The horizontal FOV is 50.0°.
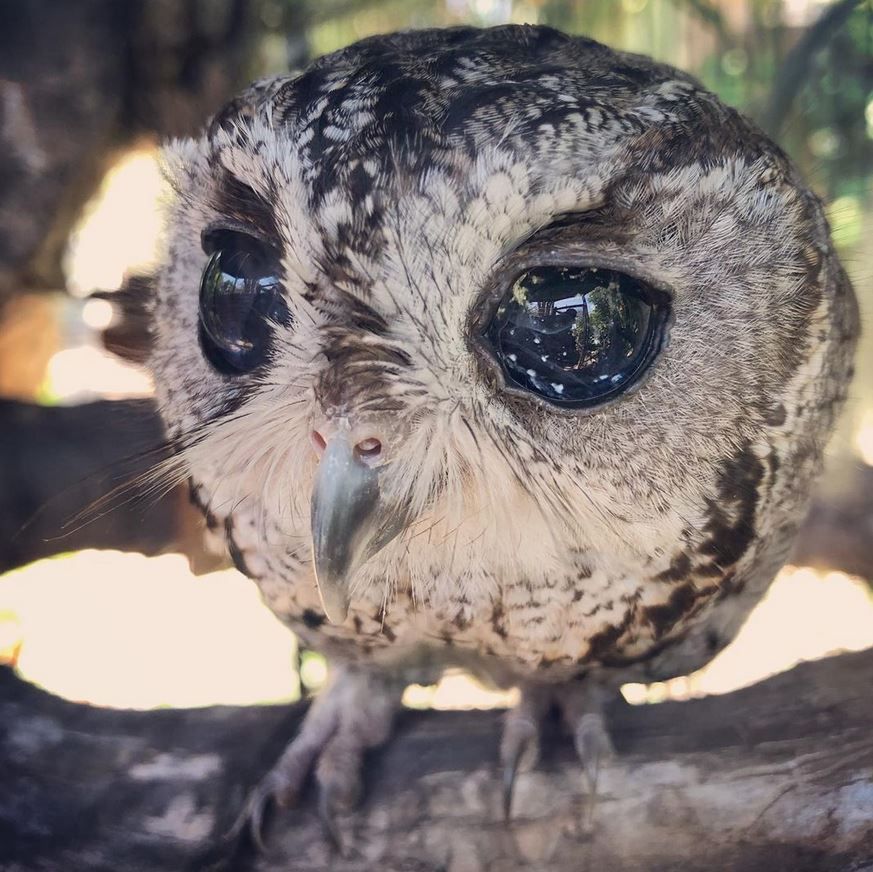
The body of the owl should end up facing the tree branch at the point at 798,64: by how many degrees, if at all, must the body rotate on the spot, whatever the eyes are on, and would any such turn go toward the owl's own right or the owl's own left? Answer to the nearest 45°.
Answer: approximately 180°

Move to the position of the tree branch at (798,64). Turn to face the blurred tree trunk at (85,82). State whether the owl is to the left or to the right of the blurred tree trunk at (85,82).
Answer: left

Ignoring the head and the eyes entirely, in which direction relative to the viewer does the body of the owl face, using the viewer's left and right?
facing the viewer and to the left of the viewer
